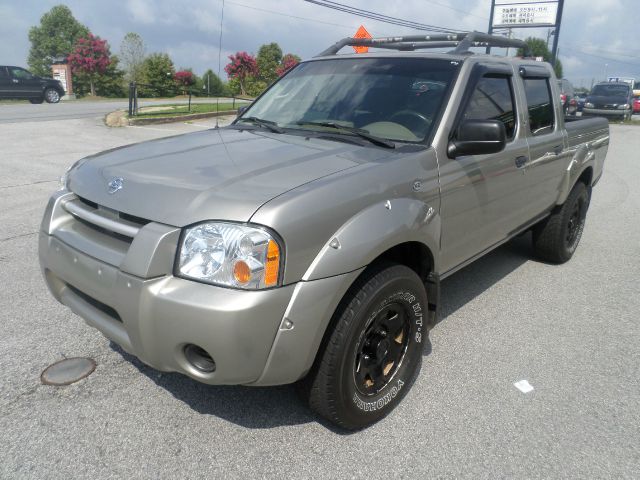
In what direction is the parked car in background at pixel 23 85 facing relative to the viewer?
to the viewer's right

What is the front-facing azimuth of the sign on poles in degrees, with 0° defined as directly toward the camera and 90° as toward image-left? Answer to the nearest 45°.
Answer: approximately 0°

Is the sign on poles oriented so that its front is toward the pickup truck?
yes

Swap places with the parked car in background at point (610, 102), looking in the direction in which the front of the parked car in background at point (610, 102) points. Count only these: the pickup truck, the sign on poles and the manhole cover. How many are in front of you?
2

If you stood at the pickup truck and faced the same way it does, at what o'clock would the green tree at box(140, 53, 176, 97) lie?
The green tree is roughly at 4 o'clock from the pickup truck.

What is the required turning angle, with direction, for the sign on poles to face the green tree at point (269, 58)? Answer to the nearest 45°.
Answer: approximately 90° to its right

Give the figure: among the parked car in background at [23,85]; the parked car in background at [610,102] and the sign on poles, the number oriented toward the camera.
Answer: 2

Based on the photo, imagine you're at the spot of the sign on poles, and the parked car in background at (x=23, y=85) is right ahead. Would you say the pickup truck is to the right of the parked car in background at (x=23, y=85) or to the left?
left

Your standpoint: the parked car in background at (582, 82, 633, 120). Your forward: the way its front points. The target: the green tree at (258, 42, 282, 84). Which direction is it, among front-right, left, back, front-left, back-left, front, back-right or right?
right

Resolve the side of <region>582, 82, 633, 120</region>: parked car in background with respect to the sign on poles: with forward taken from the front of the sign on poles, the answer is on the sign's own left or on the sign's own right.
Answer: on the sign's own left

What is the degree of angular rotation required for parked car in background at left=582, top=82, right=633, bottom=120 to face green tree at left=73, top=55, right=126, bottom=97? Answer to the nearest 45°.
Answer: approximately 90° to its right

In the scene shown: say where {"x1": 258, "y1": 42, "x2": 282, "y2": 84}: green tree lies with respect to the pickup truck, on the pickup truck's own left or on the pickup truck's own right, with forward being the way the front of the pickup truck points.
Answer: on the pickup truck's own right

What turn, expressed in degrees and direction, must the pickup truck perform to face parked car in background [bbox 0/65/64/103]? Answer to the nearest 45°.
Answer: approximately 90° to its right
